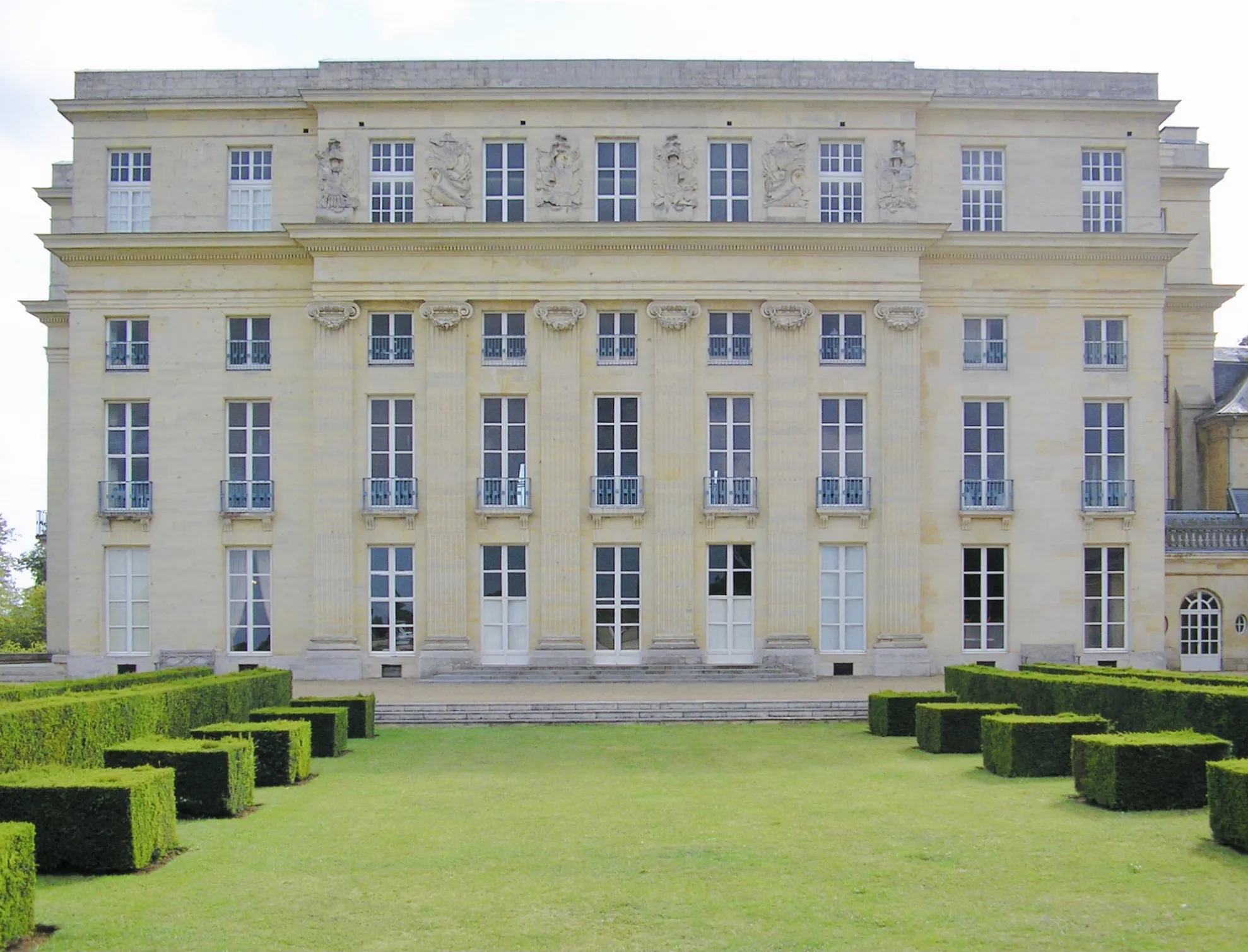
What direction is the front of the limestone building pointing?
toward the camera

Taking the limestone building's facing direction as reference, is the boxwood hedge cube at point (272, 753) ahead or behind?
ahead

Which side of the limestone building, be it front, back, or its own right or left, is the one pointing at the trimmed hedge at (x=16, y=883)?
front

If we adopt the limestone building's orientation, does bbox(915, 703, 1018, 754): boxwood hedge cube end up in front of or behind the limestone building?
in front

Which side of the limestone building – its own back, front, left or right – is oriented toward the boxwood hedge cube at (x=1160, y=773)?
front

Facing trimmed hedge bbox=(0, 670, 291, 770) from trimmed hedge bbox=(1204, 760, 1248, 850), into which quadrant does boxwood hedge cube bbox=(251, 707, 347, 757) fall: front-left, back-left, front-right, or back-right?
front-right
